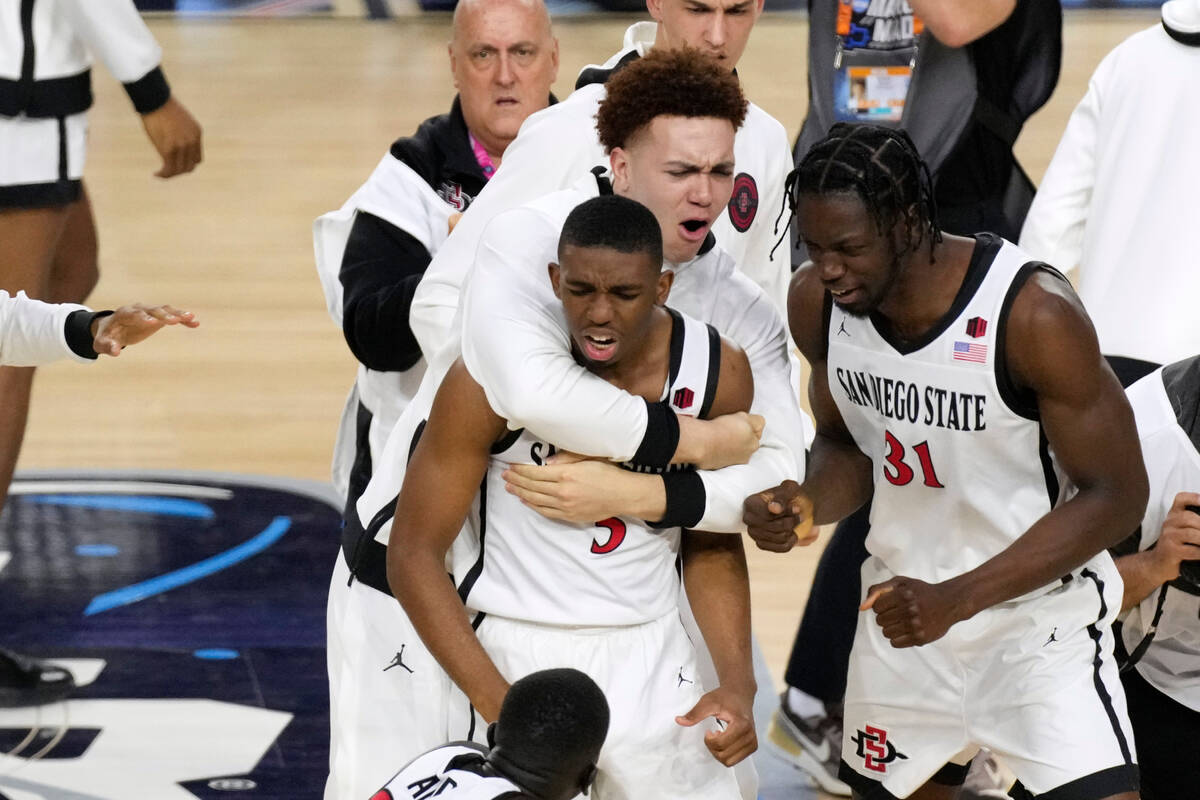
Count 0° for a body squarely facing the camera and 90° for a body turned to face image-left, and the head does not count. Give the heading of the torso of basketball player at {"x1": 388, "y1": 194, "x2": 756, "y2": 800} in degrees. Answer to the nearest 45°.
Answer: approximately 0°

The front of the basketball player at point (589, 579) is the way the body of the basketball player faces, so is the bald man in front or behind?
behind

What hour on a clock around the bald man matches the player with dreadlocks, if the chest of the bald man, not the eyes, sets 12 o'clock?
The player with dreadlocks is roughly at 11 o'clock from the bald man.

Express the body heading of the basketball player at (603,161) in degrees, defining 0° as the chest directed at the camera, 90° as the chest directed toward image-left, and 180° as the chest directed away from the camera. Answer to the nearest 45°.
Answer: approximately 315°

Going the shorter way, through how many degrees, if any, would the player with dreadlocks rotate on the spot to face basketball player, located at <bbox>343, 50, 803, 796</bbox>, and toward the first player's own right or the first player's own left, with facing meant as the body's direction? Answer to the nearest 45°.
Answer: approximately 45° to the first player's own right

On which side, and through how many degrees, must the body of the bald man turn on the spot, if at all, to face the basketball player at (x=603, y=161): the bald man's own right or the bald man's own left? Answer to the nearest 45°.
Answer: approximately 45° to the bald man's own left

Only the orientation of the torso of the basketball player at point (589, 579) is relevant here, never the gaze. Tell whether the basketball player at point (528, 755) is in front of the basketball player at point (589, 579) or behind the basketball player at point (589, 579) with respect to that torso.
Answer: in front

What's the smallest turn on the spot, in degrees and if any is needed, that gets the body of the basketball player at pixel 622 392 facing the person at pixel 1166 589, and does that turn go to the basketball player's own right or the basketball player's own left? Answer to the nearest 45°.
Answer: approximately 45° to the basketball player's own left

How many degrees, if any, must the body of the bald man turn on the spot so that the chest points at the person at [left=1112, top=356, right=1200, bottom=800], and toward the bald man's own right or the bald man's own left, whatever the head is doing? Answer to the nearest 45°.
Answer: approximately 45° to the bald man's own left

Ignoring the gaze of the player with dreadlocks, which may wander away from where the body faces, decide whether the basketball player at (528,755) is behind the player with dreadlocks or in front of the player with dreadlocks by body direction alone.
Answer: in front
